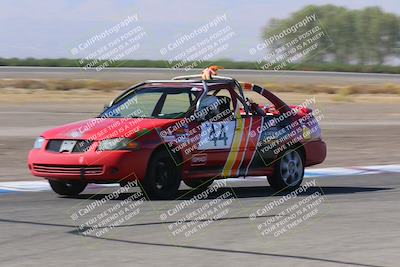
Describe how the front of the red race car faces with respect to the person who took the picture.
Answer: facing the viewer and to the left of the viewer
